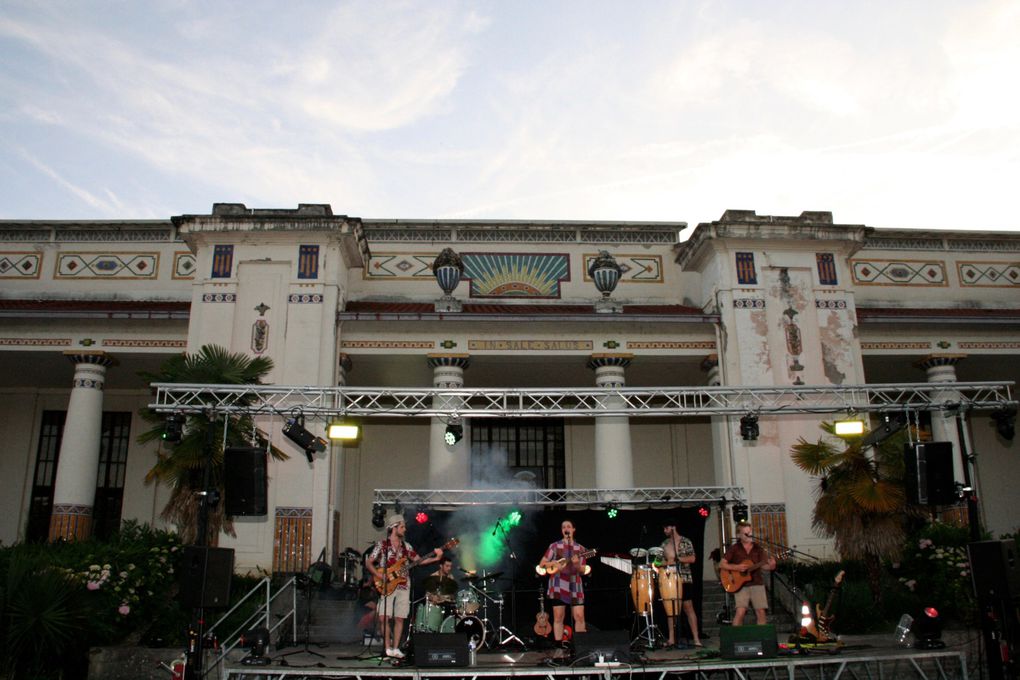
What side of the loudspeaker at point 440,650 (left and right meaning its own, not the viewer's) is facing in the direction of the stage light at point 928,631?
right

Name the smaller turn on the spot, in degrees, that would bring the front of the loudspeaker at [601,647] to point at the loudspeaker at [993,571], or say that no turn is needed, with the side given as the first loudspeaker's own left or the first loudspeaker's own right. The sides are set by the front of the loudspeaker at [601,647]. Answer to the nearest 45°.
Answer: approximately 90° to the first loudspeaker's own right

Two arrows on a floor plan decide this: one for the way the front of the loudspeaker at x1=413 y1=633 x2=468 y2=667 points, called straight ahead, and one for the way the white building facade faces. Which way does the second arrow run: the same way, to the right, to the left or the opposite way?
the opposite way

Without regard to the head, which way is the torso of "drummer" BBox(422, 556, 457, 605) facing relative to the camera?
toward the camera

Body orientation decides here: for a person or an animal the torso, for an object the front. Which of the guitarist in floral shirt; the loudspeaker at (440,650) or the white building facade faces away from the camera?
the loudspeaker

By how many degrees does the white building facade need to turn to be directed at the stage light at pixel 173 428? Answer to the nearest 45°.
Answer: approximately 45° to its right

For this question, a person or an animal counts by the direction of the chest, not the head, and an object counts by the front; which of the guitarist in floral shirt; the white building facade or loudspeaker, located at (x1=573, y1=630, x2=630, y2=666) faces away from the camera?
the loudspeaker

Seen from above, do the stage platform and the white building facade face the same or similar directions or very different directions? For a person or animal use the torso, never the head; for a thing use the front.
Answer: same or similar directions

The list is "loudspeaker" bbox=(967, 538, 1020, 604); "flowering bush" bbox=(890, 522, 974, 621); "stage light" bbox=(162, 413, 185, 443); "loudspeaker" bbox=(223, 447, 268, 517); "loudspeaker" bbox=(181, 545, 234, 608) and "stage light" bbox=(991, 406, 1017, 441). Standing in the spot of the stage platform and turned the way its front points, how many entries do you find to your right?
3

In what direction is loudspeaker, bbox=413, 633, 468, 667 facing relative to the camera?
away from the camera

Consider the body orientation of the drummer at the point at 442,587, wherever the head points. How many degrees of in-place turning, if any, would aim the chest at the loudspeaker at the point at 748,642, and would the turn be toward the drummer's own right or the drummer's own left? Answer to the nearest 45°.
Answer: approximately 45° to the drummer's own left

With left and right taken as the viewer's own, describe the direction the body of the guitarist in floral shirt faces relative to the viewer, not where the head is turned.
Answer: facing the viewer and to the right of the viewer

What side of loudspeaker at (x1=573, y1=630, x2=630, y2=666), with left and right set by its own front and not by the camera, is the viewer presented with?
back

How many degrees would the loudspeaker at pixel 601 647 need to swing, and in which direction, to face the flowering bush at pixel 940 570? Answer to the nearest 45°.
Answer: approximately 45° to its right

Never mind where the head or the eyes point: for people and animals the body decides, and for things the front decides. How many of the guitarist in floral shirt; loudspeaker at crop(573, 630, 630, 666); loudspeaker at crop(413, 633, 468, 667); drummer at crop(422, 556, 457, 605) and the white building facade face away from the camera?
2

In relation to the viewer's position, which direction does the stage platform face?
facing the viewer

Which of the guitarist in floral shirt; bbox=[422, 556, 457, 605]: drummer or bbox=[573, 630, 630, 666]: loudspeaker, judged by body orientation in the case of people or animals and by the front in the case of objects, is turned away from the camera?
the loudspeaker

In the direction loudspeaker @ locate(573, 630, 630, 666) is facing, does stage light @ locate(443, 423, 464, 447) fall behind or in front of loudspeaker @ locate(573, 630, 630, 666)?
in front

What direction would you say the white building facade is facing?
toward the camera
